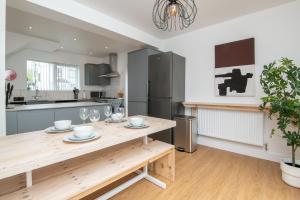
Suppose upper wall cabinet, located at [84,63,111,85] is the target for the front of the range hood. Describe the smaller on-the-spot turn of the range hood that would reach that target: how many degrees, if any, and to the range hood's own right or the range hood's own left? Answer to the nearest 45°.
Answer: approximately 45° to the range hood's own right

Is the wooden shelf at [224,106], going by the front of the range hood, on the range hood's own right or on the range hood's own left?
on the range hood's own left

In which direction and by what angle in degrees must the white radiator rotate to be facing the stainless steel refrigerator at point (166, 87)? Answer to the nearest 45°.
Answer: approximately 45° to its right

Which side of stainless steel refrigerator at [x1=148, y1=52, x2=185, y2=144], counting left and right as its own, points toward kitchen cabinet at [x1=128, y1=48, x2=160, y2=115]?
right

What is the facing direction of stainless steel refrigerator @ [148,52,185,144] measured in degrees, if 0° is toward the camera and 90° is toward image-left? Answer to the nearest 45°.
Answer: approximately 45°

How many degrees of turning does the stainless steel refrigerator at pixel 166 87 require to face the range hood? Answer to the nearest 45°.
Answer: approximately 90° to its right

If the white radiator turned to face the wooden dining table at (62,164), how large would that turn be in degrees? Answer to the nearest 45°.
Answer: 0° — it already faces it

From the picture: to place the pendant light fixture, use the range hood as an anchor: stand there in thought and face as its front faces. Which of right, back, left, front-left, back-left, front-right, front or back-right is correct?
front-left

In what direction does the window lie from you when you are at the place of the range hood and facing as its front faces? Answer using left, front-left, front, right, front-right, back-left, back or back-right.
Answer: front-right
